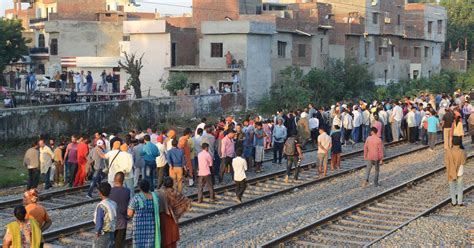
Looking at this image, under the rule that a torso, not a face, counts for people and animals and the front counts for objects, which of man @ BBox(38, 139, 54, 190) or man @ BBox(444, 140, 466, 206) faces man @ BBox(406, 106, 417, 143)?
man @ BBox(444, 140, 466, 206)

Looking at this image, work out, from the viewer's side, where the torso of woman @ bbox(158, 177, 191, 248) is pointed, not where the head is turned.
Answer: away from the camera

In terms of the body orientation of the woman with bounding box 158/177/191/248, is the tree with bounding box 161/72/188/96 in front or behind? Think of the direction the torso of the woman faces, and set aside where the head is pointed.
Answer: in front

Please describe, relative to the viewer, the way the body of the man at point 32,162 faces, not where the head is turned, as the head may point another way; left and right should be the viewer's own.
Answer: facing to the right of the viewer

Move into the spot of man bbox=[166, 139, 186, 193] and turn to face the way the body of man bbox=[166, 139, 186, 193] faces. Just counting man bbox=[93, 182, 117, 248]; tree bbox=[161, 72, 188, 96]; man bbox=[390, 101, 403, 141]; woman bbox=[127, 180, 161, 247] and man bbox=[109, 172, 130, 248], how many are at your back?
3

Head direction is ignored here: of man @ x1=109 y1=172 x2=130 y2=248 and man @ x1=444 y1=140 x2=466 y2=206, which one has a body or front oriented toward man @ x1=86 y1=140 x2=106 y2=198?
man @ x1=109 y1=172 x2=130 y2=248

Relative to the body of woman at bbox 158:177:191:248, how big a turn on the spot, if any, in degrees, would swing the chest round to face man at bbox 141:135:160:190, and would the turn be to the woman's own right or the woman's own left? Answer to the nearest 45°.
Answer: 0° — they already face them

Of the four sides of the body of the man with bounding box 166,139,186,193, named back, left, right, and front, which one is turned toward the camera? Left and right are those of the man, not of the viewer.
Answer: back
